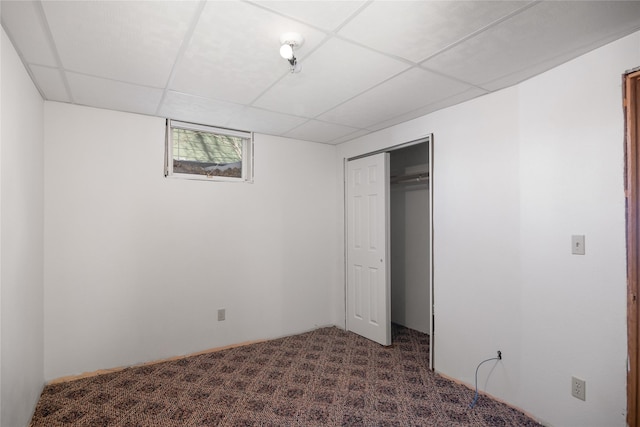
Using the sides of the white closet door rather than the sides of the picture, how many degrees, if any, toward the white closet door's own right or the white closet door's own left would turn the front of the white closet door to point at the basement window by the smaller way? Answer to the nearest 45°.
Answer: approximately 45° to the white closet door's own right

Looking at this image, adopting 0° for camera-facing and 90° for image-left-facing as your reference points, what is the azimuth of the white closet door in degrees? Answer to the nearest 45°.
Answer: approximately 45°

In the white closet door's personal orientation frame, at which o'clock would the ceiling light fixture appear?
The ceiling light fixture is roughly at 11 o'clock from the white closet door.
